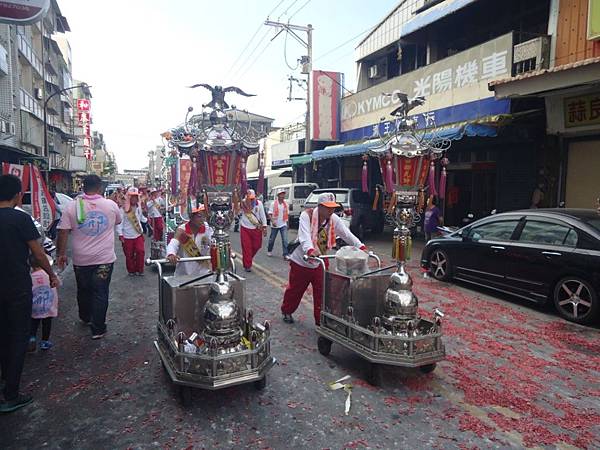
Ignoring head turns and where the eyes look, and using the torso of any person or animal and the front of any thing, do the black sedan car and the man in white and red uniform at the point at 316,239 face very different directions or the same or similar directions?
very different directions

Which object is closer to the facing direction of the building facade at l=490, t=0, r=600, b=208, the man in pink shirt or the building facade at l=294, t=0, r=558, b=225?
the man in pink shirt

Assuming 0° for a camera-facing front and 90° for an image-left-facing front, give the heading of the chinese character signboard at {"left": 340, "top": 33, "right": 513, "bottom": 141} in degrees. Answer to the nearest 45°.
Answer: approximately 45°

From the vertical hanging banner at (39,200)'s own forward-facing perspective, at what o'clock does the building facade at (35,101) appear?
The building facade is roughly at 6 o'clock from the vertical hanging banner.

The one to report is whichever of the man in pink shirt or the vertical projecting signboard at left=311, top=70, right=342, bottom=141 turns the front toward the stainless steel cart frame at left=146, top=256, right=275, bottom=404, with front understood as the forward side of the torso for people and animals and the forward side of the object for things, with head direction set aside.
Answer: the vertical projecting signboard

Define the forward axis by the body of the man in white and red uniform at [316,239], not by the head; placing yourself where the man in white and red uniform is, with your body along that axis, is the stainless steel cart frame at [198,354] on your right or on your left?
on your right

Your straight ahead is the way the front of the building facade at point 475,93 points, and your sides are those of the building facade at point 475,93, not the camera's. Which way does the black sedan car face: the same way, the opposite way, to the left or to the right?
to the right

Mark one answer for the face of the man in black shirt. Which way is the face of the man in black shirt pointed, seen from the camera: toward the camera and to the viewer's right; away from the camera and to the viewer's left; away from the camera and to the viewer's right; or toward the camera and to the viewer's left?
away from the camera and to the viewer's right

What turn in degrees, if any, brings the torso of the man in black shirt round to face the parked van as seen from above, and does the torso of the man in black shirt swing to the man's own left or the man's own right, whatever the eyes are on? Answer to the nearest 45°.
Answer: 0° — they already face it

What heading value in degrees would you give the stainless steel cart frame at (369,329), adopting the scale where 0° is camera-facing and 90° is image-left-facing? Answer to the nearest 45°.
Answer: approximately 315°

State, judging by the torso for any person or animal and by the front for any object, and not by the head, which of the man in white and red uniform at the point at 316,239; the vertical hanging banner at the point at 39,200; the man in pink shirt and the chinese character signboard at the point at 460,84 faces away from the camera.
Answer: the man in pink shirt

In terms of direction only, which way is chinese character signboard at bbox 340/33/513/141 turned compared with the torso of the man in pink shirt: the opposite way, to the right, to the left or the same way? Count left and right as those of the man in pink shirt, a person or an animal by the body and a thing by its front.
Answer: to the left

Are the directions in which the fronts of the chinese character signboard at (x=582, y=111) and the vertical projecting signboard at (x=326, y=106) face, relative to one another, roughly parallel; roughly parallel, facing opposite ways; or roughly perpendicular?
roughly perpendicular
